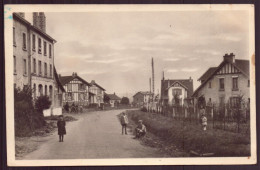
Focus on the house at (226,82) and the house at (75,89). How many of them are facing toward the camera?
2

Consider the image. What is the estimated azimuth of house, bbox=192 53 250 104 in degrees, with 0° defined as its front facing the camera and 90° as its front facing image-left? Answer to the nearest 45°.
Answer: approximately 0°

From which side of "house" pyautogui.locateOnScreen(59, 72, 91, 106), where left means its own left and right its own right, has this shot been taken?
front

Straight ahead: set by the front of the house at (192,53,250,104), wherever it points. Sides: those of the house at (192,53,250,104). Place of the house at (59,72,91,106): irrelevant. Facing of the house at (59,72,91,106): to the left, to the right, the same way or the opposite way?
the same way

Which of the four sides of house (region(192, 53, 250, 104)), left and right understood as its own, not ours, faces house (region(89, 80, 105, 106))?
right
